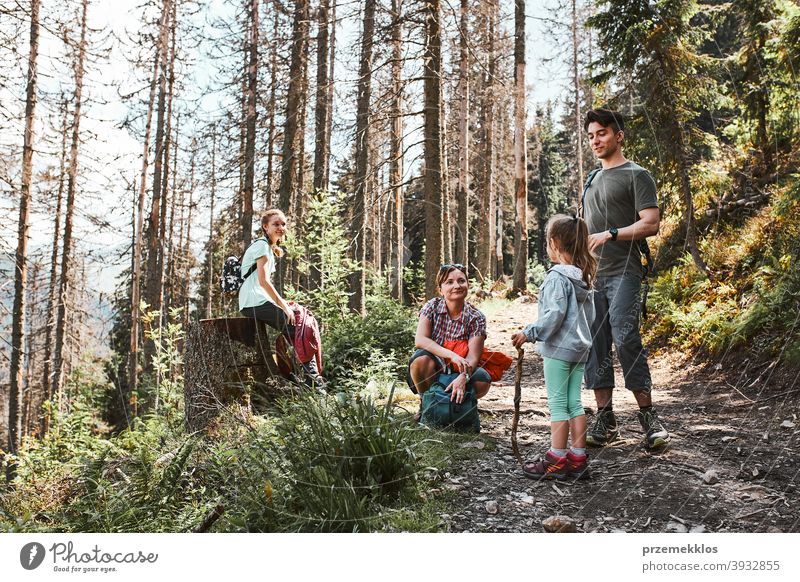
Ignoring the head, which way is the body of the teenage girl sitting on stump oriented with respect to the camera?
to the viewer's right

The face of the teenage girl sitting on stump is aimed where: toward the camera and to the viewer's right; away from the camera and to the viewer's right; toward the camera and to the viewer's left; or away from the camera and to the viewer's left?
toward the camera and to the viewer's right

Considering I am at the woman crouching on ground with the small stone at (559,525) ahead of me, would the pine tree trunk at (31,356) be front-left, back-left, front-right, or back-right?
back-right

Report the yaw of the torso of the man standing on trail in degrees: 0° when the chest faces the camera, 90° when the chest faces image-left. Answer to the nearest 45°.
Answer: approximately 45°

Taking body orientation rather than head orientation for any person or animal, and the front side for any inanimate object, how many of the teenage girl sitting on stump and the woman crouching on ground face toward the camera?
1

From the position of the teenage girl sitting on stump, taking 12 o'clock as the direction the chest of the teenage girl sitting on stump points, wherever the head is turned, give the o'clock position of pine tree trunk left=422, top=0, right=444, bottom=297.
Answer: The pine tree trunk is roughly at 11 o'clock from the teenage girl sitting on stump.

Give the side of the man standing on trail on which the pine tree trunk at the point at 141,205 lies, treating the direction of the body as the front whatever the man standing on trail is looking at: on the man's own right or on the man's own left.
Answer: on the man's own right

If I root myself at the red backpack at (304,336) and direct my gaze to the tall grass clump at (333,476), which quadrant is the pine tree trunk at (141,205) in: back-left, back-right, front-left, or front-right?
back-right

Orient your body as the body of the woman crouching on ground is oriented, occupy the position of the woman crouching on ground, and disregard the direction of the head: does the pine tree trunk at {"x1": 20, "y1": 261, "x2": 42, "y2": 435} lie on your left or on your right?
on your right
